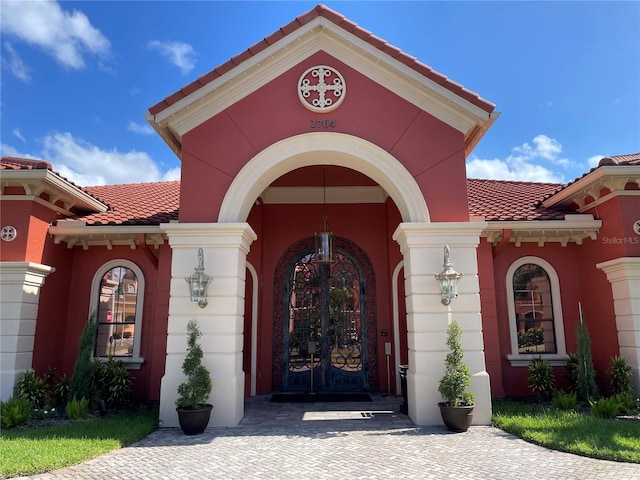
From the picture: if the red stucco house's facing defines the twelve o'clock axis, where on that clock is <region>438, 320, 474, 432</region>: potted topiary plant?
The potted topiary plant is roughly at 10 o'clock from the red stucco house.

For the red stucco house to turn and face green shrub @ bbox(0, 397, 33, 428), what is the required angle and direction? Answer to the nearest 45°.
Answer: approximately 90° to its right

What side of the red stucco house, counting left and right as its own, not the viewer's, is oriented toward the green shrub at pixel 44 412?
right

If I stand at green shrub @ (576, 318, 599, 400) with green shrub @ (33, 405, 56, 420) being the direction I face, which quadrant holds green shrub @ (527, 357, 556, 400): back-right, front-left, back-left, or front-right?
front-right

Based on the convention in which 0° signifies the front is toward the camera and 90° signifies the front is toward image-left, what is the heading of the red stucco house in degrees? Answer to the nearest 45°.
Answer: approximately 0°

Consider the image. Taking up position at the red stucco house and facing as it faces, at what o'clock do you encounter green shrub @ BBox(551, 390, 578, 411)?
The green shrub is roughly at 9 o'clock from the red stucco house.
